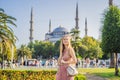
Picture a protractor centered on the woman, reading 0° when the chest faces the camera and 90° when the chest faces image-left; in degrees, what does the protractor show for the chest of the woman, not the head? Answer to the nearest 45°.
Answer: approximately 45°

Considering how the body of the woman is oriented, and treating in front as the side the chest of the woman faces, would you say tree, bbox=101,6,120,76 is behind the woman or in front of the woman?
behind
